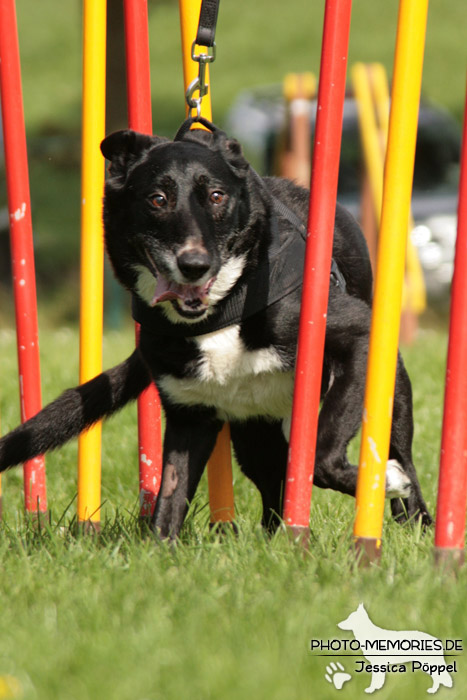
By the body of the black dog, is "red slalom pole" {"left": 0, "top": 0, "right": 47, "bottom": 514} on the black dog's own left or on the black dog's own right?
on the black dog's own right

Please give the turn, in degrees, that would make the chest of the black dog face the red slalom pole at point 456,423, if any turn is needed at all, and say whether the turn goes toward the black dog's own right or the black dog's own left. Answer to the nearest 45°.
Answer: approximately 90° to the black dog's own left

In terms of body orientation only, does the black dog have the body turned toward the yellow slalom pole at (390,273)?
no

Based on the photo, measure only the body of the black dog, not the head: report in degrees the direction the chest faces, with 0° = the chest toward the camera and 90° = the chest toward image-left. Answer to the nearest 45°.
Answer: approximately 45°
